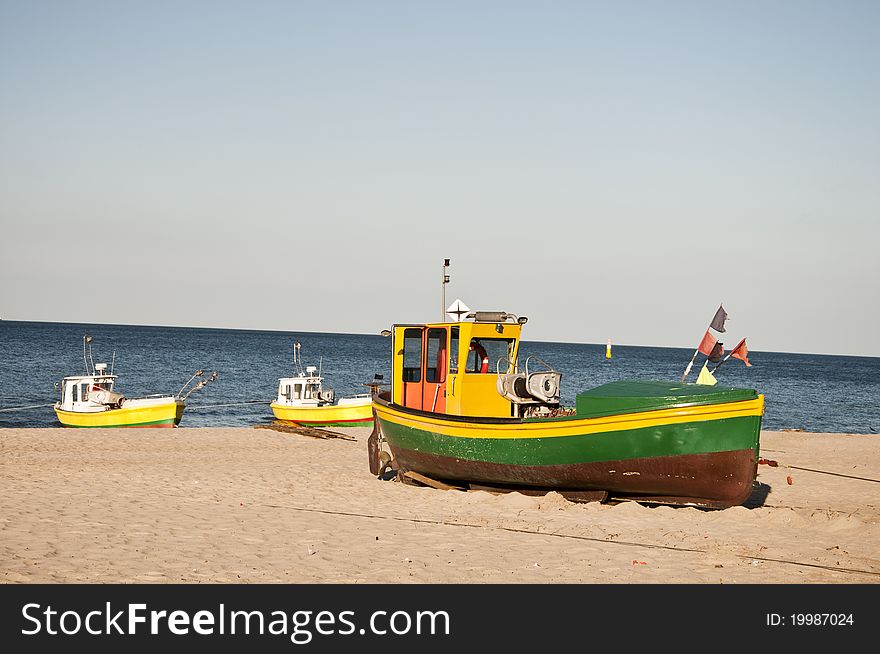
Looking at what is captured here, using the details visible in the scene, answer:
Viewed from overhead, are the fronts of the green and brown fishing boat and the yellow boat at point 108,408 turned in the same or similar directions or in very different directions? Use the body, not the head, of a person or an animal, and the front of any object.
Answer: same or similar directions

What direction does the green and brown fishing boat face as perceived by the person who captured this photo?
facing the viewer and to the right of the viewer

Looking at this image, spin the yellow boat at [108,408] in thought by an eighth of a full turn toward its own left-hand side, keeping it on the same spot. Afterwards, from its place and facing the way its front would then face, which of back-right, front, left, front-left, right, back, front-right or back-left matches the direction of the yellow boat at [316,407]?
front

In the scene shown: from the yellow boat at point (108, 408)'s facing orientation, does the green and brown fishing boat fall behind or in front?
in front

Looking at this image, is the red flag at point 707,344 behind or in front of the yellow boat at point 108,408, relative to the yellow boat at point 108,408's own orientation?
in front

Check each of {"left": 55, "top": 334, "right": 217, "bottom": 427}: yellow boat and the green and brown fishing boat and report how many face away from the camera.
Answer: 0

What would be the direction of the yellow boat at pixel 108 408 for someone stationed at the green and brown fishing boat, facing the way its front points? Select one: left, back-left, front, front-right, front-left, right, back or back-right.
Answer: back

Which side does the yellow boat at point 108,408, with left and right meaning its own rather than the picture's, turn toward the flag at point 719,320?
front

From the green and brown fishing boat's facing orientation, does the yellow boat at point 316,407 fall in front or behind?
behind

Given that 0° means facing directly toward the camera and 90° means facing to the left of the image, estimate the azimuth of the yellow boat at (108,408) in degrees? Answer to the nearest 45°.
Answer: approximately 315°
